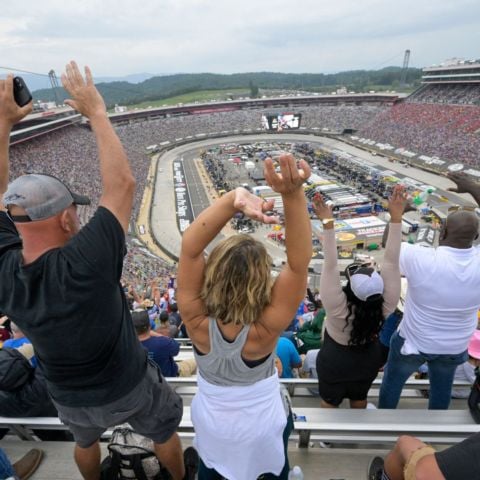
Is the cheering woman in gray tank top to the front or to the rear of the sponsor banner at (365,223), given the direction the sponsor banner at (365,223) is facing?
to the front

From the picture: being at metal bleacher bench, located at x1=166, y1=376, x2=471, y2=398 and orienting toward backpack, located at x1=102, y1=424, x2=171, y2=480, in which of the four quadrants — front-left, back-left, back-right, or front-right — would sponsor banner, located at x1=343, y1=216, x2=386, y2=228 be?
back-right

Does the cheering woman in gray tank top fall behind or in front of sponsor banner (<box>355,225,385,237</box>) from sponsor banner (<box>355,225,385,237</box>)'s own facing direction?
in front

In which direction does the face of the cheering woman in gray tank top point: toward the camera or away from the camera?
away from the camera

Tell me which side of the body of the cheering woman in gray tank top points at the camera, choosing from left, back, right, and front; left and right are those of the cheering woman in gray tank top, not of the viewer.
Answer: back

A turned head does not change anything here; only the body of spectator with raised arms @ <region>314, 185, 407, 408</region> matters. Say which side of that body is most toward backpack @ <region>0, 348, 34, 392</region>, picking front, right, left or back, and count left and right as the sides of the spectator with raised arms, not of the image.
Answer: left

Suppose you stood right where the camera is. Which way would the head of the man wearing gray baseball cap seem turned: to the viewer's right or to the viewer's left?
to the viewer's right

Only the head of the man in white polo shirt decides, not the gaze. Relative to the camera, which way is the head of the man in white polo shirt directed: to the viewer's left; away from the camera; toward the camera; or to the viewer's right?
away from the camera

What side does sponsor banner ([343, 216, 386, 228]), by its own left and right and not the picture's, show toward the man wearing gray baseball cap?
front

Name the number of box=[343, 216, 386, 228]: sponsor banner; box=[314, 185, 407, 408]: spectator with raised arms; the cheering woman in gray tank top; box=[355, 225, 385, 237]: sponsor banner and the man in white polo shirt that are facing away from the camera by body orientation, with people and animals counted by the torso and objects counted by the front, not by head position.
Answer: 3

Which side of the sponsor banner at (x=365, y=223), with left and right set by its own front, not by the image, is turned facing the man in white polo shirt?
front

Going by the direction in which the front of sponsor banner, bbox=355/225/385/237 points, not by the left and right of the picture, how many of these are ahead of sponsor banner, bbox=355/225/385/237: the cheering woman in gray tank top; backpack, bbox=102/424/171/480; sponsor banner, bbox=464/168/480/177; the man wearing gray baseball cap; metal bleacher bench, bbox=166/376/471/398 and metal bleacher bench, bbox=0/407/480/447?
5

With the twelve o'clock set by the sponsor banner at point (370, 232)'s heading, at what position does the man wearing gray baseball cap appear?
The man wearing gray baseball cap is roughly at 12 o'clock from the sponsor banner.

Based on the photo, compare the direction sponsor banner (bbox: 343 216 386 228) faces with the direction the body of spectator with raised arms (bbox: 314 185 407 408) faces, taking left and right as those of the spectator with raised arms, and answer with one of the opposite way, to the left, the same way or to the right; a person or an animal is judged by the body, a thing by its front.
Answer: the opposite way

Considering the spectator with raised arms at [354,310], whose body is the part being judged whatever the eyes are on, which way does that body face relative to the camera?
away from the camera

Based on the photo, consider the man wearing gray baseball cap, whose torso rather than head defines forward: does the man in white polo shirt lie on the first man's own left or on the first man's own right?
on the first man's own right
